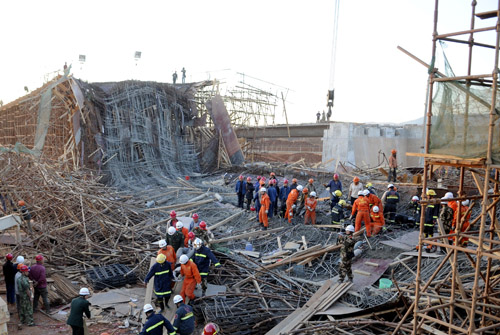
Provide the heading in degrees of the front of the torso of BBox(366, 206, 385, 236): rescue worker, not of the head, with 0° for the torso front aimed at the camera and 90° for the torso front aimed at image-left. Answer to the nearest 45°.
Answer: approximately 45°

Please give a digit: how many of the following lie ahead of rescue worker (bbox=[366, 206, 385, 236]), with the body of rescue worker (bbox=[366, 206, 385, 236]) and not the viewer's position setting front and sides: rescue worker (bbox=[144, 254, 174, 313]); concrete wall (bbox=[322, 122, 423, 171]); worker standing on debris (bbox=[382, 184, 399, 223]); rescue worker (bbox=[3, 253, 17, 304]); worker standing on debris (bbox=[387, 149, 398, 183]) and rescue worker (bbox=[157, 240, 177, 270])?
3

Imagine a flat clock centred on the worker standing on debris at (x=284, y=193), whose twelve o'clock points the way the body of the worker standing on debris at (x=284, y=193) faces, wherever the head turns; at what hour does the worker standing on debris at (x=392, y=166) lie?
the worker standing on debris at (x=392, y=166) is roughly at 8 o'clock from the worker standing on debris at (x=284, y=193).
